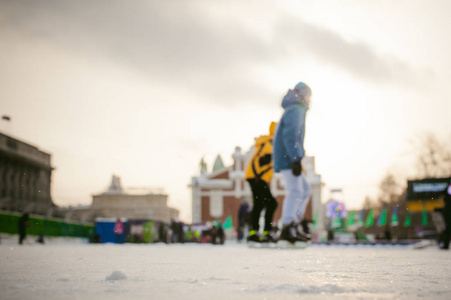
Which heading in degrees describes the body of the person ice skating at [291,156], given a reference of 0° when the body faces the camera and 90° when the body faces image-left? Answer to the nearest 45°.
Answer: approximately 270°

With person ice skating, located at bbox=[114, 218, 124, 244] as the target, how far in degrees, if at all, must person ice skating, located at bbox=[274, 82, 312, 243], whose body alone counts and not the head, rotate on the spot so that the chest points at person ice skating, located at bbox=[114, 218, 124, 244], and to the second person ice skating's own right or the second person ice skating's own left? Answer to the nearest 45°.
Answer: approximately 135° to the second person ice skating's own left

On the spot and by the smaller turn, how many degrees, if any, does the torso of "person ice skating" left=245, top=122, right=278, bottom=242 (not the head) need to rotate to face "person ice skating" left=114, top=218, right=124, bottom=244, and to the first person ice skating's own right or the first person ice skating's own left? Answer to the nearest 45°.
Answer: approximately 45° to the first person ice skating's own left

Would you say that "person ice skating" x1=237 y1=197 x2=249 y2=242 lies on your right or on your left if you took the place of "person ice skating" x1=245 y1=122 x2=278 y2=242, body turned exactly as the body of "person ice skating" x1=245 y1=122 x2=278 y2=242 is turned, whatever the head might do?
on your left

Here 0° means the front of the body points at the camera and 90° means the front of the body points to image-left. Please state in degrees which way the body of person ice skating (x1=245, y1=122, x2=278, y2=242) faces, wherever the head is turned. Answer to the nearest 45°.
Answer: approximately 225°

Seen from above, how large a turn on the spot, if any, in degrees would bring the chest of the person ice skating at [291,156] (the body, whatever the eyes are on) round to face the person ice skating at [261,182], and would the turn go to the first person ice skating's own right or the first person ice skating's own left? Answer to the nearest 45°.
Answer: approximately 135° to the first person ice skating's own left

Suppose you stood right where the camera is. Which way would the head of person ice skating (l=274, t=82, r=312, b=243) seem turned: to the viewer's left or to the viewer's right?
to the viewer's right

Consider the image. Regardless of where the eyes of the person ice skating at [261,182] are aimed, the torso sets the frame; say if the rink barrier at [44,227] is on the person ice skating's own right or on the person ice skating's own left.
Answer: on the person ice skating's own left
